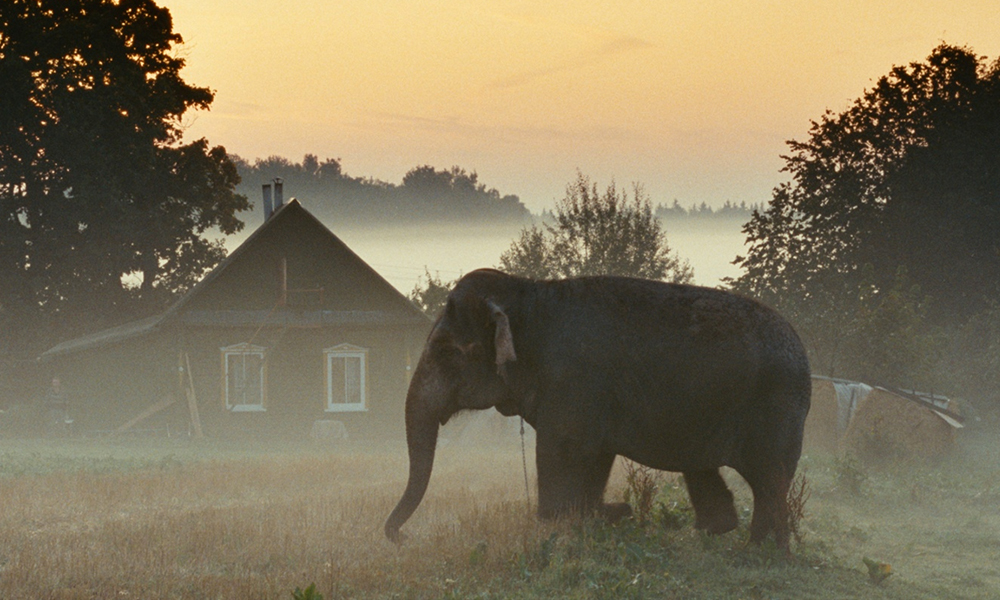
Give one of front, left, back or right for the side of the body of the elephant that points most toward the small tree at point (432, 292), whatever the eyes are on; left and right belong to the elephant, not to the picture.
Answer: right

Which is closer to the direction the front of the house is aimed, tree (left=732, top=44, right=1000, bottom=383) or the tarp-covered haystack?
the tarp-covered haystack

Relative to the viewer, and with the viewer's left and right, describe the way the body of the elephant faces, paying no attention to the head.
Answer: facing to the left of the viewer

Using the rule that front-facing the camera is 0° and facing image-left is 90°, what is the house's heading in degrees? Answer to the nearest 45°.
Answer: approximately 0°

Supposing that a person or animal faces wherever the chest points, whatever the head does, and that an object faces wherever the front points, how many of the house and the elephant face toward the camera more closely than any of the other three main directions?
1

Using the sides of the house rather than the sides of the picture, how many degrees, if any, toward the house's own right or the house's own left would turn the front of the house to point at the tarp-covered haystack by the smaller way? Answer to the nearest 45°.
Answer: approximately 45° to the house's own left

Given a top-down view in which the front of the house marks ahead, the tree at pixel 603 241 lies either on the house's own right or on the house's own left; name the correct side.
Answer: on the house's own left

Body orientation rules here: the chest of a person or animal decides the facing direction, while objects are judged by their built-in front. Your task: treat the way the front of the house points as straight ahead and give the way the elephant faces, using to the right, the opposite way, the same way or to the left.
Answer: to the right

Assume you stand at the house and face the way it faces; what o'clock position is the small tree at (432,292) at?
The small tree is roughly at 7 o'clock from the house.

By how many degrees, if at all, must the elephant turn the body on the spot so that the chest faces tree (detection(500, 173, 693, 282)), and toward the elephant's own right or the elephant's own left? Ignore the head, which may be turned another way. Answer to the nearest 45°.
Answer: approximately 90° to the elephant's own right

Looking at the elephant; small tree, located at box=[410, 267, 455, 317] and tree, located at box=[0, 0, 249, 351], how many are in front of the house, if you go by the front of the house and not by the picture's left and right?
1
